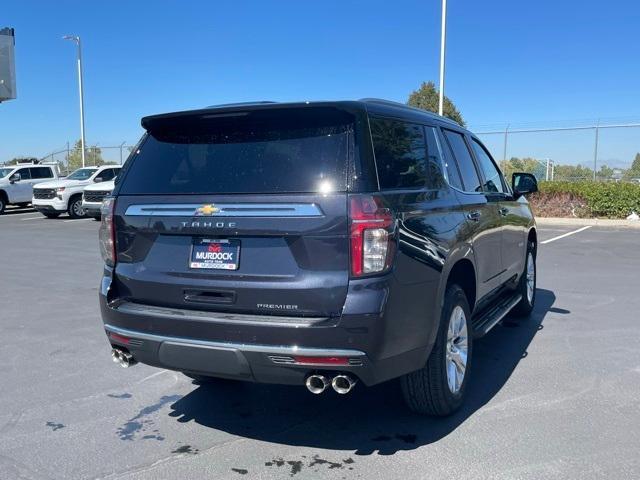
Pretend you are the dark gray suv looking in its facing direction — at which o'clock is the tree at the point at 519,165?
The tree is roughly at 11 o'clock from the dark gray suv.

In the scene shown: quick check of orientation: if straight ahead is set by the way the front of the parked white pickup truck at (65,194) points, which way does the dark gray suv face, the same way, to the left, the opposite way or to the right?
the opposite way

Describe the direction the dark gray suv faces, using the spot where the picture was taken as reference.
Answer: facing away from the viewer and to the right of the viewer

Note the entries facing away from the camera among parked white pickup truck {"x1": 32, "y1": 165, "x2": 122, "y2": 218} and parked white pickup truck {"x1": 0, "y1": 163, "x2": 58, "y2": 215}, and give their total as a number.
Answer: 0

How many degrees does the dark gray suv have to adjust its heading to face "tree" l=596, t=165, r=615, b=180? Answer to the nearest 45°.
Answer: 0° — it already faces it

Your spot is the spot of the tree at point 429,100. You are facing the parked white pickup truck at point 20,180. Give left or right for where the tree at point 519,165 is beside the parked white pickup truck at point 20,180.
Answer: left

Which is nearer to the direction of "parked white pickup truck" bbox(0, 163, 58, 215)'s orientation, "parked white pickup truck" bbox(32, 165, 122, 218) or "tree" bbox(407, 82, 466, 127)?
the parked white pickup truck

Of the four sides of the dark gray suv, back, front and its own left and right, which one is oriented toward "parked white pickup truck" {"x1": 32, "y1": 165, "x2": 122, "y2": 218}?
left

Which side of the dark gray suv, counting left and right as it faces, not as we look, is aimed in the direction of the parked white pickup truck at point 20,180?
left

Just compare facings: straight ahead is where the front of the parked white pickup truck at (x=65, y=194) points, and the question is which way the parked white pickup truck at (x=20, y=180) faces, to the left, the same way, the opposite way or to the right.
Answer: the same way

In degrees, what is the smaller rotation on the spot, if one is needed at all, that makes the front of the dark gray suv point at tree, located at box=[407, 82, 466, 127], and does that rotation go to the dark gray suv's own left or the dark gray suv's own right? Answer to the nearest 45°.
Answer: approximately 45° to the dark gray suv's own left

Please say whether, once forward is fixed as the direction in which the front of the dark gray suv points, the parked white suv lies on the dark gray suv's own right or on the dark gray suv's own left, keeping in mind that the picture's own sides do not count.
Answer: on the dark gray suv's own left

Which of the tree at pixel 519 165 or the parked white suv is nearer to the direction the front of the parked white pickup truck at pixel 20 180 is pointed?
the parked white suv
